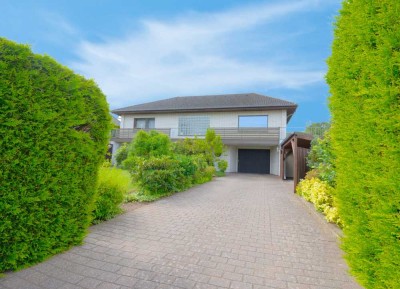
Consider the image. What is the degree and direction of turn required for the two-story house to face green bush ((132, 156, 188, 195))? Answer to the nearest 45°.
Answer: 0° — it already faces it

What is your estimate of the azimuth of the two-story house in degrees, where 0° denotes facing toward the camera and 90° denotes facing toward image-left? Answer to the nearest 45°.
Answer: approximately 0°

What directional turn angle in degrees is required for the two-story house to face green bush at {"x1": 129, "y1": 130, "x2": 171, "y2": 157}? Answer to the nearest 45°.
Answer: approximately 45° to its right

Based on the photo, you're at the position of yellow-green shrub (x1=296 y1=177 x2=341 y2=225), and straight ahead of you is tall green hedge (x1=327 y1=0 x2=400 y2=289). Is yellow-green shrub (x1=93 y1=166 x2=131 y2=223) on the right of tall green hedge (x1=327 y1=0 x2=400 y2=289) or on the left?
right
